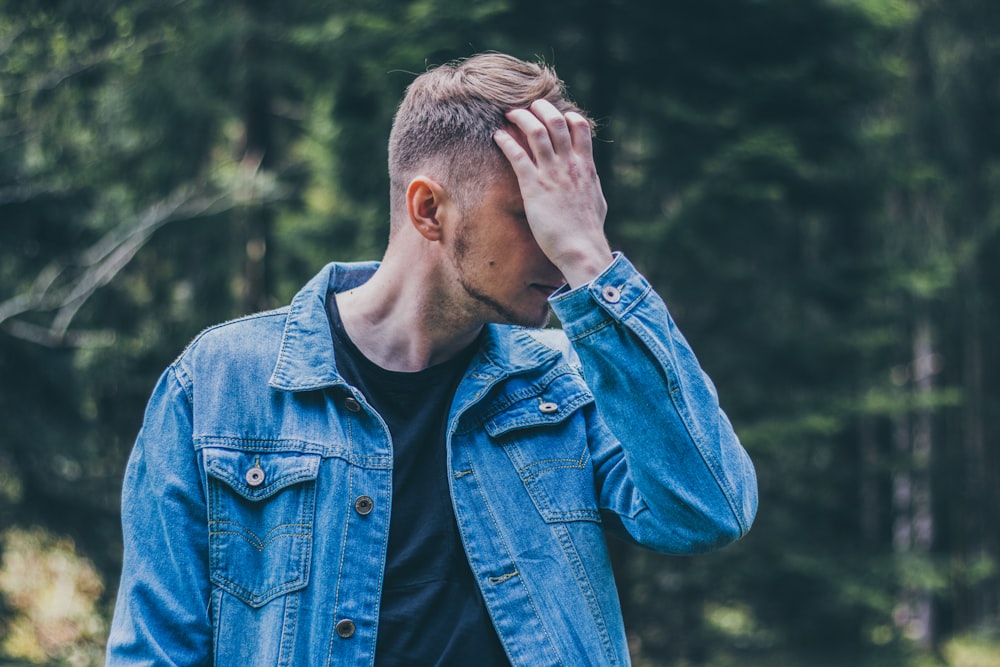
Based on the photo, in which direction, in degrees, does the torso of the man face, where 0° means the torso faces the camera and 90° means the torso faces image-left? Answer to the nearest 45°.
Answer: approximately 0°

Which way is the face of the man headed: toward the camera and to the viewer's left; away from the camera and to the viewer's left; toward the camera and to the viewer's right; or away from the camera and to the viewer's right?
toward the camera and to the viewer's right
